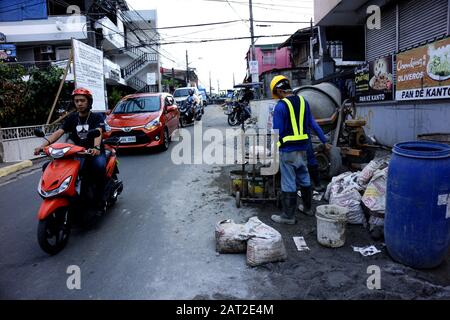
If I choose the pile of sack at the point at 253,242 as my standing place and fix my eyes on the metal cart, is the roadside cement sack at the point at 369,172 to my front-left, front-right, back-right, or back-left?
front-right

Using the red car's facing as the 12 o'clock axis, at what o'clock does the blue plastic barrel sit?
The blue plastic barrel is roughly at 10 o'clock from the red car.

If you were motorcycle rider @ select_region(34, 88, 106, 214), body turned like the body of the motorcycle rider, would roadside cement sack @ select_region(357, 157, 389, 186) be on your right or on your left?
on your left

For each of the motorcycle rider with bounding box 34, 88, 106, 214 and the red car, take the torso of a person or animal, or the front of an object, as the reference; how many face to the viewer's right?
0

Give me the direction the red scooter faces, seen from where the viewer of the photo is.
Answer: facing the viewer and to the left of the viewer

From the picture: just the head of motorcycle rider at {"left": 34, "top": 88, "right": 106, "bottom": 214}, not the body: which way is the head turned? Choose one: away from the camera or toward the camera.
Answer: toward the camera

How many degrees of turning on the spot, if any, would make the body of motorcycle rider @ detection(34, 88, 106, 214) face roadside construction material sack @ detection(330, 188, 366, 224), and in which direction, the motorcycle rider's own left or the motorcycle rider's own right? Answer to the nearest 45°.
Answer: approximately 90° to the motorcycle rider's own left

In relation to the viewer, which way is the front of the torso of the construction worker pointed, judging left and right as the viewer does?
facing away from the viewer and to the left of the viewer

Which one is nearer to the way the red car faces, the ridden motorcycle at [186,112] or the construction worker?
the construction worker

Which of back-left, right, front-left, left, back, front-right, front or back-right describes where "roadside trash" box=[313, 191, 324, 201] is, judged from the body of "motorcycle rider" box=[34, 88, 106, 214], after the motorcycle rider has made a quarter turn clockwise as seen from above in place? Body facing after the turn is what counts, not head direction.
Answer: back-right

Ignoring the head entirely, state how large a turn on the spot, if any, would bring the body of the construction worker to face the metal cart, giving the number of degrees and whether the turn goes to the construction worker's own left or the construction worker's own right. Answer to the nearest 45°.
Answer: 0° — they already face it

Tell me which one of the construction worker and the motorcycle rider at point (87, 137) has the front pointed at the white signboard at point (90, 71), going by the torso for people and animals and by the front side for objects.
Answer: the construction worker

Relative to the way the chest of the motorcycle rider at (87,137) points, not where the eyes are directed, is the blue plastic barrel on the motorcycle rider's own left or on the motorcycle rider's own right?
on the motorcycle rider's own left
